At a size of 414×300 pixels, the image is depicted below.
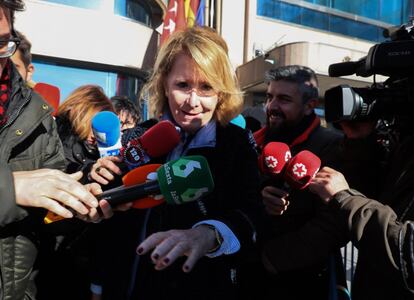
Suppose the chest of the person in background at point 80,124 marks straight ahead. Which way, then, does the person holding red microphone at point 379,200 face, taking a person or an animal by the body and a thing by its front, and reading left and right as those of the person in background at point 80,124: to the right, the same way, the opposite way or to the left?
the opposite way

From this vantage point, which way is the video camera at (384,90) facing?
to the viewer's left

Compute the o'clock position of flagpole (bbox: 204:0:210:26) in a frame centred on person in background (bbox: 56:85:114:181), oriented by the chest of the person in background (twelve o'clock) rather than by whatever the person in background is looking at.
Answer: The flagpole is roughly at 8 o'clock from the person in background.

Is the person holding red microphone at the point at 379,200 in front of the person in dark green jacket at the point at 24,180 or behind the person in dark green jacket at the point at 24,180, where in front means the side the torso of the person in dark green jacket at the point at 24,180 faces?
in front

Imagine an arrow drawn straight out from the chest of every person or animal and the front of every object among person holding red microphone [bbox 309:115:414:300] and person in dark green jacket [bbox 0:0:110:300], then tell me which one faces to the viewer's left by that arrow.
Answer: person holding red microphone [bbox 309:115:414:300]

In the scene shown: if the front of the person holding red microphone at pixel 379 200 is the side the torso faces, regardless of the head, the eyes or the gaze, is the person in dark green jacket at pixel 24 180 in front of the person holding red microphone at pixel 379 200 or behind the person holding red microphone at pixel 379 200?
in front

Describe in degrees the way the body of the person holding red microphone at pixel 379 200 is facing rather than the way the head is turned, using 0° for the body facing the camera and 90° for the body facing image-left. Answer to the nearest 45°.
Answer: approximately 90°

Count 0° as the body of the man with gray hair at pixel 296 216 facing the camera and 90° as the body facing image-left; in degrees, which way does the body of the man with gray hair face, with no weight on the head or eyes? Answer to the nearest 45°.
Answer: approximately 45°
